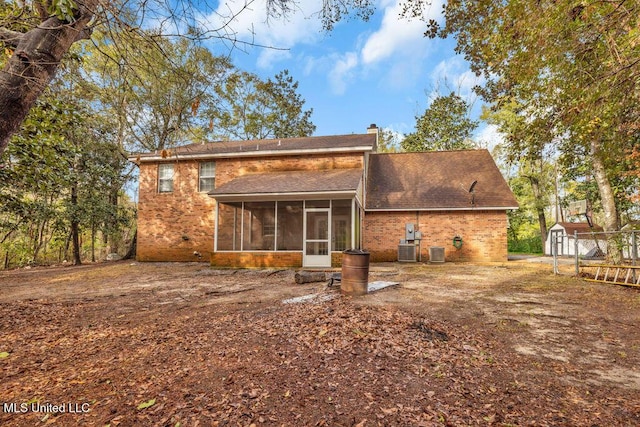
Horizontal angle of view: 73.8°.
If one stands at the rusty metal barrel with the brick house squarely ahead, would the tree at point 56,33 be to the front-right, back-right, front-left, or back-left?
back-left

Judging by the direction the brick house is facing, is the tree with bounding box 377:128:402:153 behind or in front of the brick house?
in front

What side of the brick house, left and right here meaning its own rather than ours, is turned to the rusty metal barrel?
back

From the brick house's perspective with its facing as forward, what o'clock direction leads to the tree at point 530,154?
The tree is roughly at 2 o'clock from the brick house.

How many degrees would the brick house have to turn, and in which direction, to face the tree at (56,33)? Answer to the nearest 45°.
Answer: approximately 180°

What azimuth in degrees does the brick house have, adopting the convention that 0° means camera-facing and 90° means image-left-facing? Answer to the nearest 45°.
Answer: approximately 180°

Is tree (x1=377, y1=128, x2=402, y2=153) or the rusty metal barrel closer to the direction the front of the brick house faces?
the tree

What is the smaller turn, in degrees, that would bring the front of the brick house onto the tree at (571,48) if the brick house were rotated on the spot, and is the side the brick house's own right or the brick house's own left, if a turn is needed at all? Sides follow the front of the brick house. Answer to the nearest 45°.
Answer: approximately 135° to the brick house's own right

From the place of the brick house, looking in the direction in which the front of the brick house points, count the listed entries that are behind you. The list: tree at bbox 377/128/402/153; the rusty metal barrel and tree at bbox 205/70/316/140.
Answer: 1
